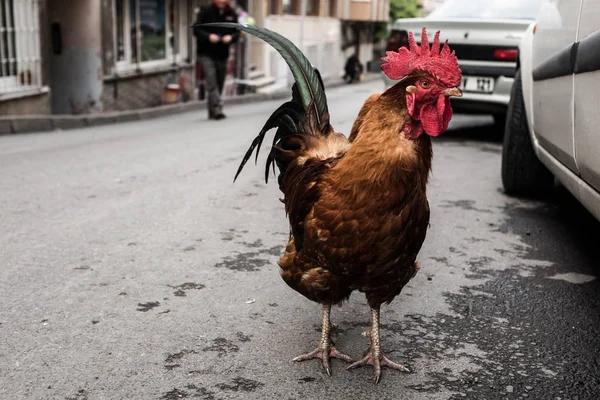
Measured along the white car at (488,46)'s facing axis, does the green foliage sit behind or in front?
in front

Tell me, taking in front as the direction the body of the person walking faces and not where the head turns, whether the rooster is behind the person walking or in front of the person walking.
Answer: in front

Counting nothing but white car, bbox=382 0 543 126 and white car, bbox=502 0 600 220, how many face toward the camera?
0

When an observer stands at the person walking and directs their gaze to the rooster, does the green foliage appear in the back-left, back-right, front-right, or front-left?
back-left

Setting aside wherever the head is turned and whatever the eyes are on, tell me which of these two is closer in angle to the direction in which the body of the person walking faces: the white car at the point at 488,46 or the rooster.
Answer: the rooster

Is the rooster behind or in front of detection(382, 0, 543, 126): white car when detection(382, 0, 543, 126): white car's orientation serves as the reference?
behind

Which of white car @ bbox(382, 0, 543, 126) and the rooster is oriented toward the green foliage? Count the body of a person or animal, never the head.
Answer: the white car

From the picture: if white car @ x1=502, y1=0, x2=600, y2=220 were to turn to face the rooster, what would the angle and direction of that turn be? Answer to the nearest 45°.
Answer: approximately 135° to its left

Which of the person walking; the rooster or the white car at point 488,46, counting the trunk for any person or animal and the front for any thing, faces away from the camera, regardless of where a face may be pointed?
the white car

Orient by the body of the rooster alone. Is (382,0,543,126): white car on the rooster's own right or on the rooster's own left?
on the rooster's own left

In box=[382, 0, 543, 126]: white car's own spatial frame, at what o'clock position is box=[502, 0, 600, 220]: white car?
box=[502, 0, 600, 220]: white car is roughly at 6 o'clock from box=[382, 0, 543, 126]: white car.

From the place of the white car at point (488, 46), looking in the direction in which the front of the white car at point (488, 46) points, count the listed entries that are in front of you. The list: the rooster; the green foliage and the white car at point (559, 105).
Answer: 1

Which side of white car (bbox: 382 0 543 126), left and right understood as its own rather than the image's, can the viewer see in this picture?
back

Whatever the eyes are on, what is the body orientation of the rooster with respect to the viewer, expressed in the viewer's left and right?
facing the viewer and to the right of the viewer

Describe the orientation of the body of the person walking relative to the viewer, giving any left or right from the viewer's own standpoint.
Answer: facing the viewer

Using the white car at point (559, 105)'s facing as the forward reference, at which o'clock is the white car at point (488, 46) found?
the white car at point (488, 46) is roughly at 1 o'clock from the white car at point (559, 105).

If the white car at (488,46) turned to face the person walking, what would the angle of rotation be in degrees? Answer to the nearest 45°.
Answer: approximately 45° to its left
